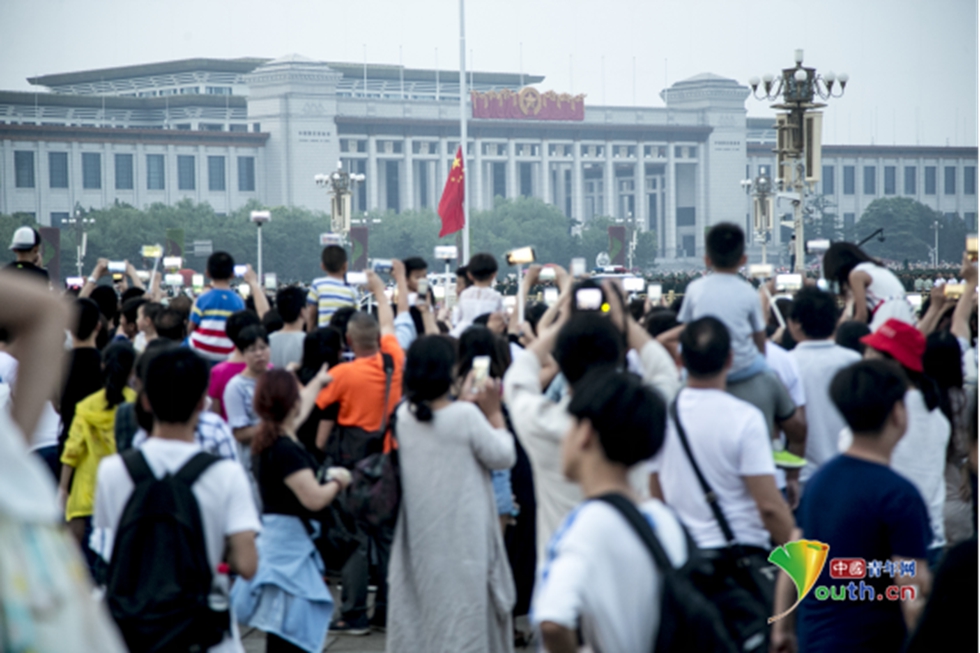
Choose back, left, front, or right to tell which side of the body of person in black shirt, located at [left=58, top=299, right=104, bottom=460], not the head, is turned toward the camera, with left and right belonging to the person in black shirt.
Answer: back

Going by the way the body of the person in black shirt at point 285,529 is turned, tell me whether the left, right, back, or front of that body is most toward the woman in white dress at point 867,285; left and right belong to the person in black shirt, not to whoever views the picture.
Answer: front

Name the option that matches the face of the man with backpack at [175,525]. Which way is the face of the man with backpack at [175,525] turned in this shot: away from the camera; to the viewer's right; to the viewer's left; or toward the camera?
away from the camera

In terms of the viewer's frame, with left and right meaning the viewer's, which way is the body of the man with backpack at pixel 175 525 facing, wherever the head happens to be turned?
facing away from the viewer

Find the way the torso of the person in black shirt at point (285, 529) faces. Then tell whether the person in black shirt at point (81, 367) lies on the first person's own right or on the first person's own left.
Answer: on the first person's own left

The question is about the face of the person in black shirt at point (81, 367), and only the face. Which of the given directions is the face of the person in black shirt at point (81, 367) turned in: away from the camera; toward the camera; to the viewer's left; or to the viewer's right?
away from the camera

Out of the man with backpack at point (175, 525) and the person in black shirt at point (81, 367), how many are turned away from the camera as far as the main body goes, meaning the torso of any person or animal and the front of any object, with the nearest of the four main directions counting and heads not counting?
2

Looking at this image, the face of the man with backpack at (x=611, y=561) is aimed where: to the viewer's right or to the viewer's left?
to the viewer's left

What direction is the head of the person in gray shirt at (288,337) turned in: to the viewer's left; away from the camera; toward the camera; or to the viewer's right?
away from the camera

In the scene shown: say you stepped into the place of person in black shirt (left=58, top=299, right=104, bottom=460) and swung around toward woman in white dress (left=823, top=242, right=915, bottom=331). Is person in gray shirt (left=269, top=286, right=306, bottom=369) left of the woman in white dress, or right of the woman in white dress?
left

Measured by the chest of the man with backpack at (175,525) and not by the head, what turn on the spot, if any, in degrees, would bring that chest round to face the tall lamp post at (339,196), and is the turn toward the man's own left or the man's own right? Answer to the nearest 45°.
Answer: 0° — they already face it
